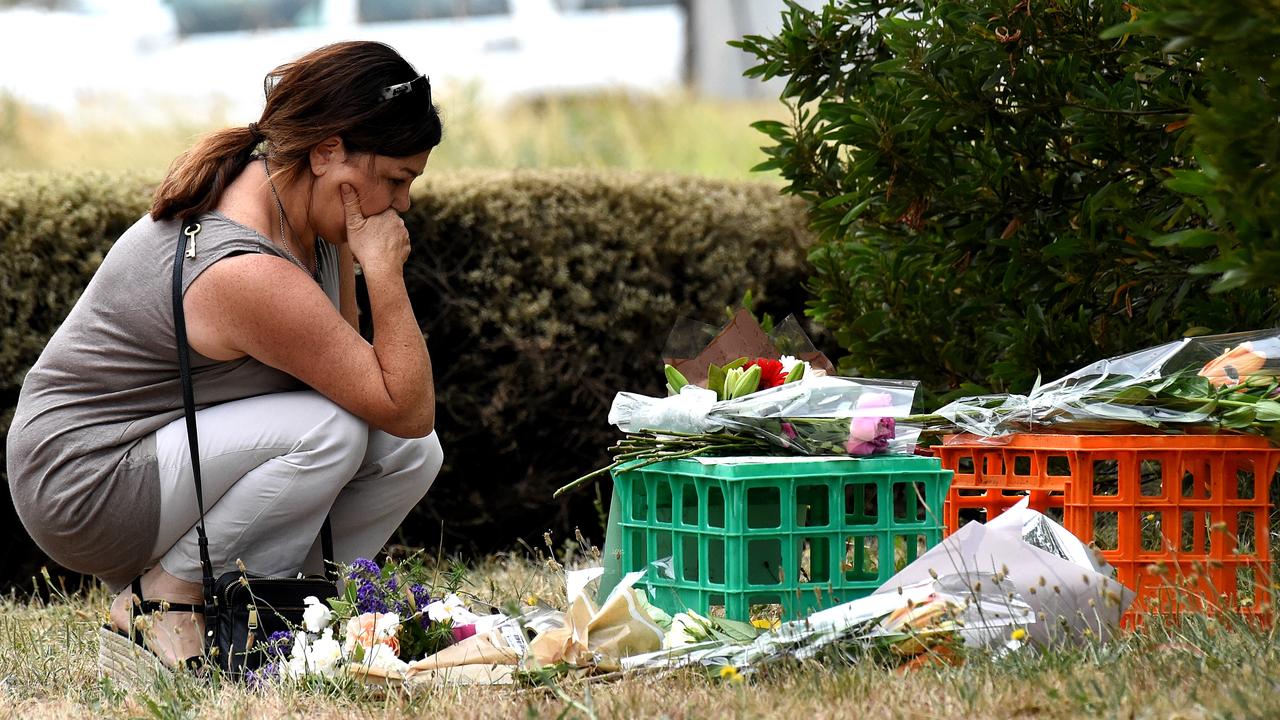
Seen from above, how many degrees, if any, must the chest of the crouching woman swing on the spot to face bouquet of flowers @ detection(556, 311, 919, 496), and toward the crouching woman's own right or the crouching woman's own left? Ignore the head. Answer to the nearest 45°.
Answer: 0° — they already face it

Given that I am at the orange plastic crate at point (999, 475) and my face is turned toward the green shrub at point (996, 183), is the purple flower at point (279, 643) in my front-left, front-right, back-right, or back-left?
back-left

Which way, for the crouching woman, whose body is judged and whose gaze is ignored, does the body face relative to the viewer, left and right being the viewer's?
facing to the right of the viewer

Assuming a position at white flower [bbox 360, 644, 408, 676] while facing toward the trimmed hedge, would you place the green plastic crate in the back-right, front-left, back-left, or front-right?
front-right

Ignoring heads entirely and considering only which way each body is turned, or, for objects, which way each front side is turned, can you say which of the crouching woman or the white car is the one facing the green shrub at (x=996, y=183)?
the crouching woman

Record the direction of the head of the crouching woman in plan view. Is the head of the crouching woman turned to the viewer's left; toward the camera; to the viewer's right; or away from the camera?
to the viewer's right

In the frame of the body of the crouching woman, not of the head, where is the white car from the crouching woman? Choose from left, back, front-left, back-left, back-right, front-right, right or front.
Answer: left
